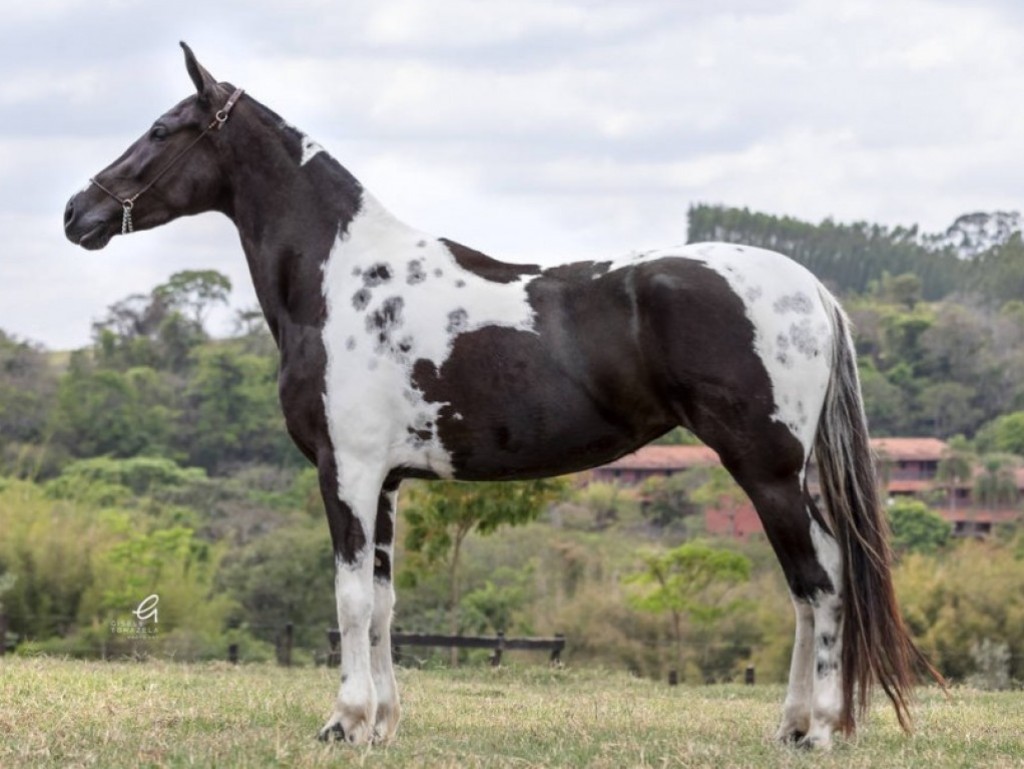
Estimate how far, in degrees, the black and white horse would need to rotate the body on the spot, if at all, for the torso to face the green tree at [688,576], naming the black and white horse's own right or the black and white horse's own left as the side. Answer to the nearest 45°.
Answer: approximately 90° to the black and white horse's own right

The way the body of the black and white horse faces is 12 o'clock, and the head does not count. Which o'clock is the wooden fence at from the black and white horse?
The wooden fence is roughly at 3 o'clock from the black and white horse.

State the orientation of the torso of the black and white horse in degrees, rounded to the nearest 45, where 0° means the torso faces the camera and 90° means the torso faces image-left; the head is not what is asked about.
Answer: approximately 90°

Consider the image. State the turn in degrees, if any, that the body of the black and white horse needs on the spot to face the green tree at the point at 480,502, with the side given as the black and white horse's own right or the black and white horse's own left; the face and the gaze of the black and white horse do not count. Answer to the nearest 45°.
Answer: approximately 90° to the black and white horse's own right

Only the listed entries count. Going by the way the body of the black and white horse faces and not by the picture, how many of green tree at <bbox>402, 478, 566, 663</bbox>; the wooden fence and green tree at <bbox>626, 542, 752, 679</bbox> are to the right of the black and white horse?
3
